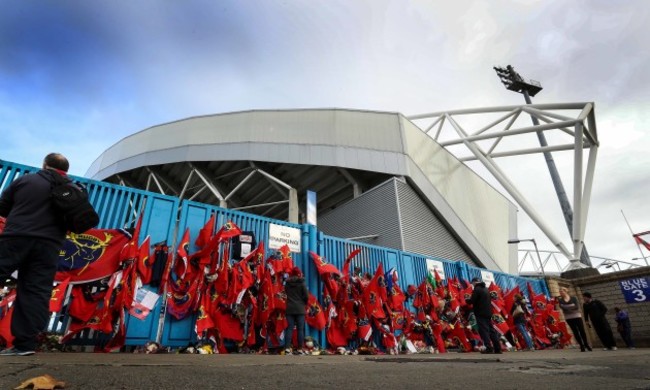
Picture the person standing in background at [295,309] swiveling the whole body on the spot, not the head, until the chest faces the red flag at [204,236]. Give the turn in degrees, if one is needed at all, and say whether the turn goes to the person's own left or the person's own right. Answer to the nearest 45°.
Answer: approximately 90° to the person's own left

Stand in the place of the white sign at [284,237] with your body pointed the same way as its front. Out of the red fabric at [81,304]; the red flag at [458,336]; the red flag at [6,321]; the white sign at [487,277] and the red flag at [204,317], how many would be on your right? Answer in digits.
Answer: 3

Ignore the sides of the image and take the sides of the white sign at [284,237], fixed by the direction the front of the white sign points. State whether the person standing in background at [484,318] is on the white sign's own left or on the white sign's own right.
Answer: on the white sign's own left

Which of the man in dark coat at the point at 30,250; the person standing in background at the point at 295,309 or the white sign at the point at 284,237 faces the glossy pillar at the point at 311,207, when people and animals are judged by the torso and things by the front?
the person standing in background

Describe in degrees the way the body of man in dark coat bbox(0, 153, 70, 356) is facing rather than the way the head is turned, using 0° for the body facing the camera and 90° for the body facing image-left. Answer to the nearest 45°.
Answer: approximately 135°

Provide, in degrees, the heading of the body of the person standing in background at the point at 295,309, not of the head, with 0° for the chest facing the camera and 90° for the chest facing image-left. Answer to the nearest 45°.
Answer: approximately 180°

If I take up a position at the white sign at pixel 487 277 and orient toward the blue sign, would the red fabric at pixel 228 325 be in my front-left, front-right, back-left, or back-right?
back-right

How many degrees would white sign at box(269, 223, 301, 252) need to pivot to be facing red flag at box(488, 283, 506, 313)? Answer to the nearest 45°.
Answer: approximately 90° to its left

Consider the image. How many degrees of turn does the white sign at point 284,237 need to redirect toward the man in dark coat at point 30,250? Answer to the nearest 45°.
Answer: approximately 90° to its right

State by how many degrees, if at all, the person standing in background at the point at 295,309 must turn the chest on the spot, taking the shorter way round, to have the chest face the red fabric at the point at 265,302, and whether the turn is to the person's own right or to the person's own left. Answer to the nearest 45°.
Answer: approximately 90° to the person's own left

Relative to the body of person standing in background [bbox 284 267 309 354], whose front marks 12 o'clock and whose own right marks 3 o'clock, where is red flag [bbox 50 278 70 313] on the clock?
The red flag is roughly at 8 o'clock from the person standing in background.

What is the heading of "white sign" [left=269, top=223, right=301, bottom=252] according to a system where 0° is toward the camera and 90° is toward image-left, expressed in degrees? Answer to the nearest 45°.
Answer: approximately 315°
